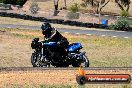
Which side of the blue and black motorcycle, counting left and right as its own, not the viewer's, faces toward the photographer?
left
